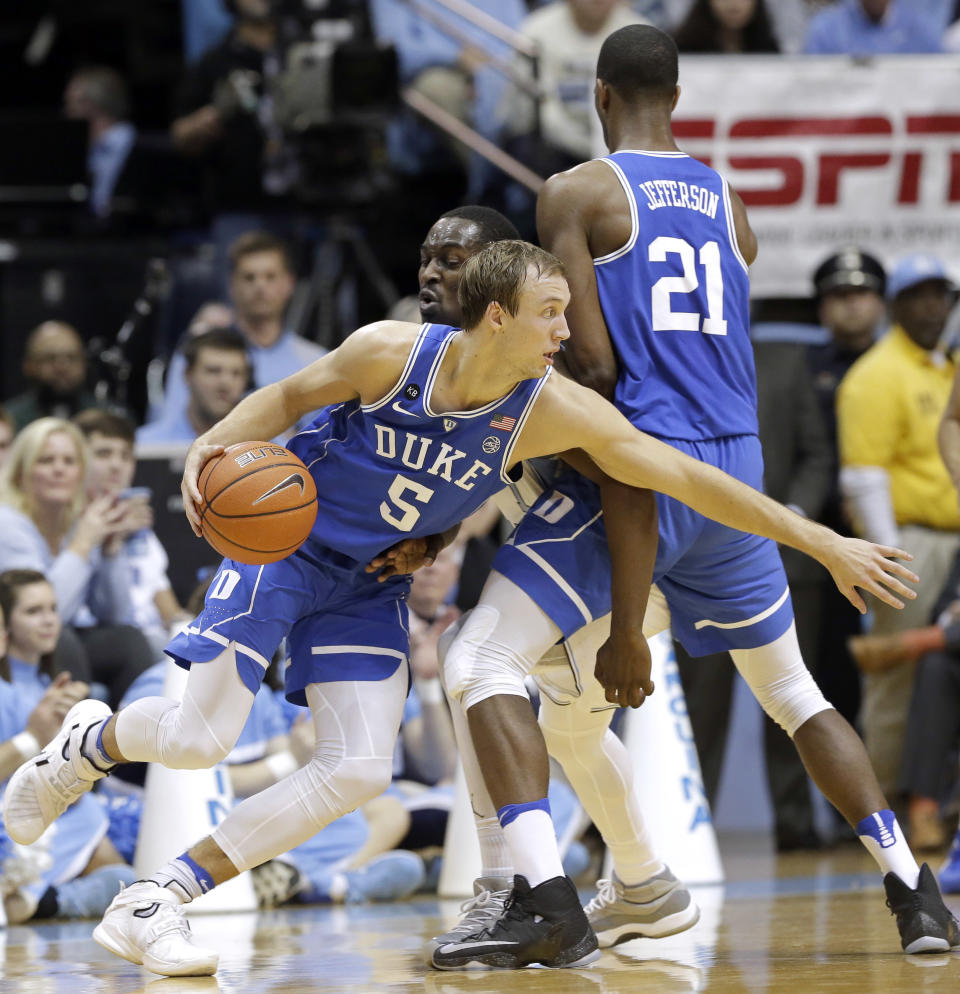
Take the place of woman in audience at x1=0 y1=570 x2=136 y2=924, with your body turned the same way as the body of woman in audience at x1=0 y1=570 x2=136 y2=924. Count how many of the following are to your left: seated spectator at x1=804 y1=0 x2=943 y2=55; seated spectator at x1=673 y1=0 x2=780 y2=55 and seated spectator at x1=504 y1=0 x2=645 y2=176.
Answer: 3

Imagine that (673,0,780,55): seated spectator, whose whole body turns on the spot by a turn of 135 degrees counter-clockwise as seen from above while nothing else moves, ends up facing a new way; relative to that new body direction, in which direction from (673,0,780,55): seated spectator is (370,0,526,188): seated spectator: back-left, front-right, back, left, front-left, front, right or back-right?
back-left

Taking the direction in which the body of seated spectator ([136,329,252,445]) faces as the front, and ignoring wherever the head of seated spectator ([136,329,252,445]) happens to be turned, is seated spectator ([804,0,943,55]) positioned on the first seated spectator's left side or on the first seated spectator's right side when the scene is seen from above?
on the first seated spectator's left side

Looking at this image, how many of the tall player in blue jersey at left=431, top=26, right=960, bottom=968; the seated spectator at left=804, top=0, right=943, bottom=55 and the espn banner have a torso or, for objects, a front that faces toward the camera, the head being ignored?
2

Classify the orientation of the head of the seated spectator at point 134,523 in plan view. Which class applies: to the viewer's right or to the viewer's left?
to the viewer's right

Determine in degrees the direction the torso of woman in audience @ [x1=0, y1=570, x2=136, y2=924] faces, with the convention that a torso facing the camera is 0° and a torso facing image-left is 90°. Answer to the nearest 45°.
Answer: approximately 315°

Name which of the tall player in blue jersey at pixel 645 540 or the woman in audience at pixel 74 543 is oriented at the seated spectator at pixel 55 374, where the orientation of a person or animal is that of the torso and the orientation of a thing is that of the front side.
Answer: the tall player in blue jersey

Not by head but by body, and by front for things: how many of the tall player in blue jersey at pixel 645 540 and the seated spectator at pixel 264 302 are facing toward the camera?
1

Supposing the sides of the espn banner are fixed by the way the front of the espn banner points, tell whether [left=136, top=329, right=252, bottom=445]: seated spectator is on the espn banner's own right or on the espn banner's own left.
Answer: on the espn banner's own right

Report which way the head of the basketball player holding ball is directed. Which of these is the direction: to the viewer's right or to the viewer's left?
to the viewer's right

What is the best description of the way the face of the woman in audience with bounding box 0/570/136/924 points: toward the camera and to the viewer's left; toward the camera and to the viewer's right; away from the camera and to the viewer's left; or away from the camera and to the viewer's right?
toward the camera and to the viewer's right
